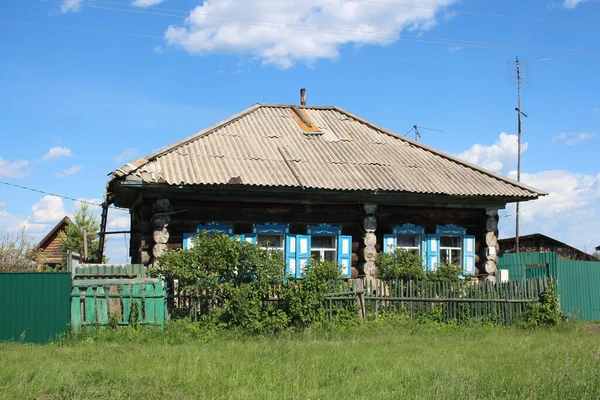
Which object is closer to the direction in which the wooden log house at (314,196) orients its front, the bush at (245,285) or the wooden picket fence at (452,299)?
the bush

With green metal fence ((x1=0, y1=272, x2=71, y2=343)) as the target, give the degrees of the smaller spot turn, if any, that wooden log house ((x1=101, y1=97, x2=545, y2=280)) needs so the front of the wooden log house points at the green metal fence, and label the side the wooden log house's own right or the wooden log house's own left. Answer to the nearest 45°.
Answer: approximately 45° to the wooden log house's own right

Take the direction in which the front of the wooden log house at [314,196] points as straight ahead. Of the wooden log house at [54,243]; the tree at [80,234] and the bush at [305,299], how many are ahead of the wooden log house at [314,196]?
1

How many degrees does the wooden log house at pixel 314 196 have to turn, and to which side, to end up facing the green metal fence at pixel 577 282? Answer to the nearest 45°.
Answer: approximately 90° to its left

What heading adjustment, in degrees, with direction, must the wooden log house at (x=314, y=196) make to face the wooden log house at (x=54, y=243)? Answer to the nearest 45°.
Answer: approximately 135° to its right

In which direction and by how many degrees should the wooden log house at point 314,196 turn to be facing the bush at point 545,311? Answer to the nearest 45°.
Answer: approximately 90° to its left

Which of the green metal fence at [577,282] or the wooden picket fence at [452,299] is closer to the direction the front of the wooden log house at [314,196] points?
the wooden picket fence

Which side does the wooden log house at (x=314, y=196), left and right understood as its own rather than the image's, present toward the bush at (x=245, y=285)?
front

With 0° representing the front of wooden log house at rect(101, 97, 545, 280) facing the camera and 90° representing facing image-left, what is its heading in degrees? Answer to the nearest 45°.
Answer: approximately 0°

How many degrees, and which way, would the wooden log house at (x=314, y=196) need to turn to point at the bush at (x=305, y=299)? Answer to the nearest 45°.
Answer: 0° — it already faces it
